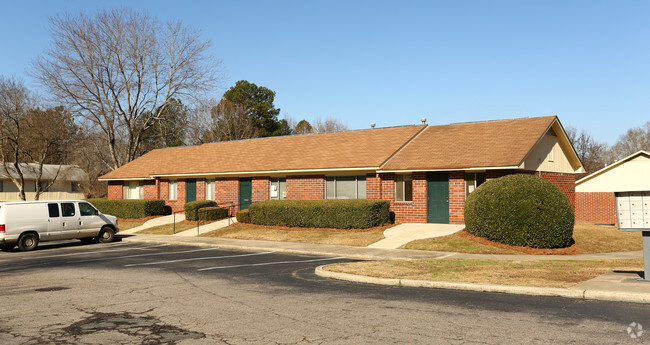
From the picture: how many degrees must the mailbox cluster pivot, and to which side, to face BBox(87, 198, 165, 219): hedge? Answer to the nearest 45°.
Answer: approximately 135° to its right

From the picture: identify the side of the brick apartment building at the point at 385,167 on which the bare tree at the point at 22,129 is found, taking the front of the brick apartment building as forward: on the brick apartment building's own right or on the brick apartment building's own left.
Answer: on the brick apartment building's own right

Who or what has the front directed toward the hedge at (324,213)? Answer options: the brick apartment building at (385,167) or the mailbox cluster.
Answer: the brick apartment building

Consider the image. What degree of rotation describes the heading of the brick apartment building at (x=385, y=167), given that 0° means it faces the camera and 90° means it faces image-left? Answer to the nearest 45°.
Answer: approximately 45°

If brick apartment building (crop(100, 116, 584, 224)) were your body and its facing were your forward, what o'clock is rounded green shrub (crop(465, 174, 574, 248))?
The rounded green shrub is roughly at 10 o'clock from the brick apartment building.

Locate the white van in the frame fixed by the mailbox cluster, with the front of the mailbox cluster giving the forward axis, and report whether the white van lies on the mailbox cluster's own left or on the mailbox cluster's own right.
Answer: on the mailbox cluster's own right
